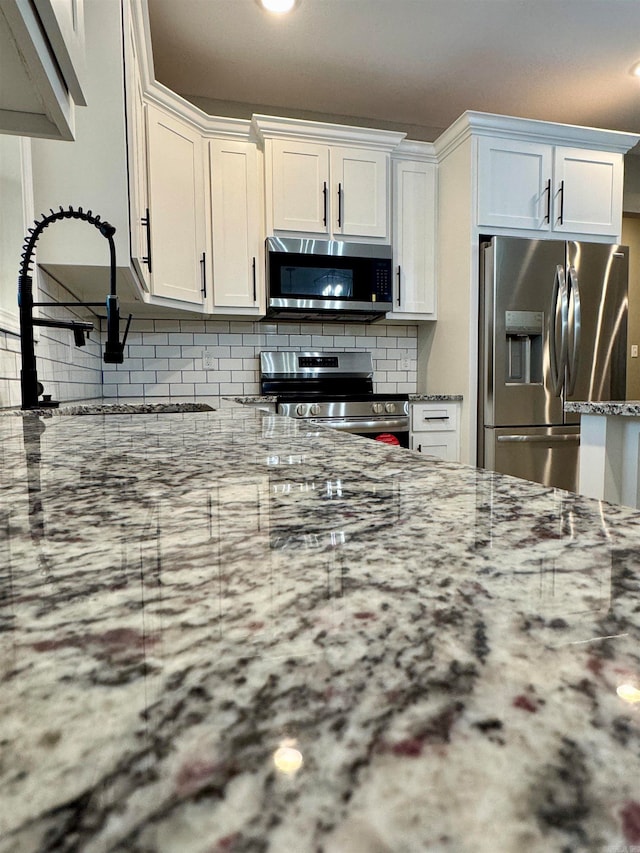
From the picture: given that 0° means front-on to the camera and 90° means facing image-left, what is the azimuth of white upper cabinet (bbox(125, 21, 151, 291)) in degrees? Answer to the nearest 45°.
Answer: approximately 270°

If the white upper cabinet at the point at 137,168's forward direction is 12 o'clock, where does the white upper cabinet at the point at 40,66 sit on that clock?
the white upper cabinet at the point at 40,66 is roughly at 3 o'clock from the white upper cabinet at the point at 137,168.

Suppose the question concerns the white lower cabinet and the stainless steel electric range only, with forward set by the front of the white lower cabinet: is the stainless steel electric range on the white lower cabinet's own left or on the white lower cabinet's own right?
on the white lower cabinet's own right

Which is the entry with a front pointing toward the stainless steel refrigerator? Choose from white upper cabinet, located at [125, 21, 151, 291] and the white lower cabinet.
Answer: the white upper cabinet

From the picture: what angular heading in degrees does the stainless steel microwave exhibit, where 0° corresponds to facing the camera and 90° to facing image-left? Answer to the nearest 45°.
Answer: approximately 0°

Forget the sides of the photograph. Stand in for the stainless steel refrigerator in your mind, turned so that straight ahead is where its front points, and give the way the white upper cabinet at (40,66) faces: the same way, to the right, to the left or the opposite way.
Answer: to the left

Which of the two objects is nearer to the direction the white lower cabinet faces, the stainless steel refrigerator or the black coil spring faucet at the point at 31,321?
the black coil spring faucet

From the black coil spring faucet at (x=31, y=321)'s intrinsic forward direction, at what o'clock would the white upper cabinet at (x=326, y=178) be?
The white upper cabinet is roughly at 11 o'clock from the black coil spring faucet.

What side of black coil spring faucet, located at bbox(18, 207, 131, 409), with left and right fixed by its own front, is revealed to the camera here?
right

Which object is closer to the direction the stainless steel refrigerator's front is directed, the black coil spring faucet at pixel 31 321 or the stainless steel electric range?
the black coil spring faucet
